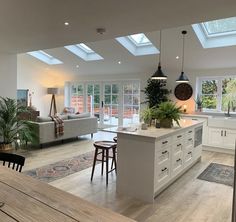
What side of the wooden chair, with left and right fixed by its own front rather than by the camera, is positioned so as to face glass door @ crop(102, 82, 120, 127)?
back

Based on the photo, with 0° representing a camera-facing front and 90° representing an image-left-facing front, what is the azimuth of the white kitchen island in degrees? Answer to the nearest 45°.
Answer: approximately 315°

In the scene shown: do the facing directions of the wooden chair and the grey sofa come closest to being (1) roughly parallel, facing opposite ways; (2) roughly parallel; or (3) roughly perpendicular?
roughly perpendicular
